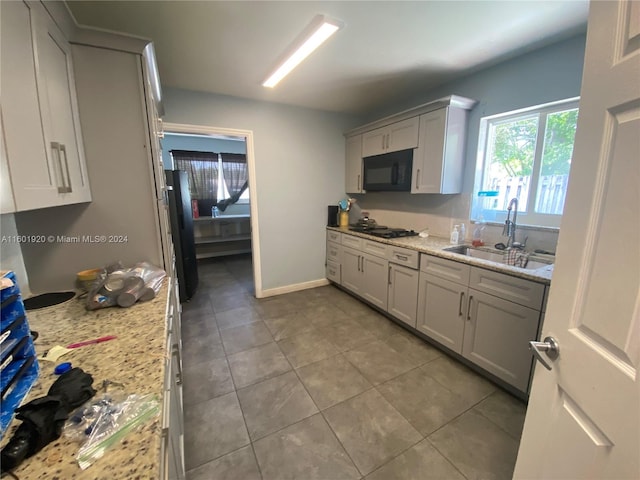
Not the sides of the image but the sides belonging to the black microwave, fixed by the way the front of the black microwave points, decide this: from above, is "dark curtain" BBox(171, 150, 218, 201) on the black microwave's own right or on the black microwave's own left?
on the black microwave's own right

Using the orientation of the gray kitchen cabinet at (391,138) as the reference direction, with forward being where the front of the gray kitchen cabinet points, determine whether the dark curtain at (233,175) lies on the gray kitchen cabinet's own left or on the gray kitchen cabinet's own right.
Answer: on the gray kitchen cabinet's own right

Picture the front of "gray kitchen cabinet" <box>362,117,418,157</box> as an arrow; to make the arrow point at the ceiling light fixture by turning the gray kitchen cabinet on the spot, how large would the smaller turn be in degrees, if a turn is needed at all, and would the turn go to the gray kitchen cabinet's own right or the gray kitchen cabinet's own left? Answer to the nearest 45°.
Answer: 0° — it already faces it

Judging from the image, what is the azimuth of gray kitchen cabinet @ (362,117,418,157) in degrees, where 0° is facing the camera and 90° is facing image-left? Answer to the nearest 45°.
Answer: approximately 45°

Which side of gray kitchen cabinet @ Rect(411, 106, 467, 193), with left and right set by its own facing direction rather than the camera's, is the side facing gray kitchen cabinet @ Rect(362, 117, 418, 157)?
right

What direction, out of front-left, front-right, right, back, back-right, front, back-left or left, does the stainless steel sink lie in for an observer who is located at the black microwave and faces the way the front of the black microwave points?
left

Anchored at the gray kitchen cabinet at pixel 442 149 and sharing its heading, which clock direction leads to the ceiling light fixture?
The ceiling light fixture is roughly at 12 o'clock from the gray kitchen cabinet.

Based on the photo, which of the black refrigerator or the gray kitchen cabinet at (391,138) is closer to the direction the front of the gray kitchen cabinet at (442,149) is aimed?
the black refrigerator

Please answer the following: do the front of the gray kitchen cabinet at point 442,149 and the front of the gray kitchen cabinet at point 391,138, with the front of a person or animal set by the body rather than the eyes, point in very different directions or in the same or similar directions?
same or similar directions

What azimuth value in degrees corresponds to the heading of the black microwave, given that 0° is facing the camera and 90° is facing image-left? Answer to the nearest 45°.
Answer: approximately 45°

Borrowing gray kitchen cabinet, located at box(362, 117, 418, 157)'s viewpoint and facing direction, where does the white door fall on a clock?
The white door is roughly at 10 o'clock from the gray kitchen cabinet.

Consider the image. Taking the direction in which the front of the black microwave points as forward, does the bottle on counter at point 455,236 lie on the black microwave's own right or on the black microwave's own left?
on the black microwave's own left

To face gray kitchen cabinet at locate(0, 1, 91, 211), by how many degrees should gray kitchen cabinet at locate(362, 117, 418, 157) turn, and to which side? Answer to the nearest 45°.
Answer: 0° — it already faces it

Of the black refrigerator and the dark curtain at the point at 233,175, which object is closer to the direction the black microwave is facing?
the black refrigerator

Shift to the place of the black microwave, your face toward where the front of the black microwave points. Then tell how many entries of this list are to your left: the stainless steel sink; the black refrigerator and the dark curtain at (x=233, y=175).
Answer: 1

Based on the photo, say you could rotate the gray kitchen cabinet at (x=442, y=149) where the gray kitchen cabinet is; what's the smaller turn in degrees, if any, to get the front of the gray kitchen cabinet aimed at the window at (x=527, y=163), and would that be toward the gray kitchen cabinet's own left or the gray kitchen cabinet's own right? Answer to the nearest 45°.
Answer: approximately 135° to the gray kitchen cabinet's own left

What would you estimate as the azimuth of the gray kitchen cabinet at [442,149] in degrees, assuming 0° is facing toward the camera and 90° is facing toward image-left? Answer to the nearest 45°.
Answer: approximately 45°
